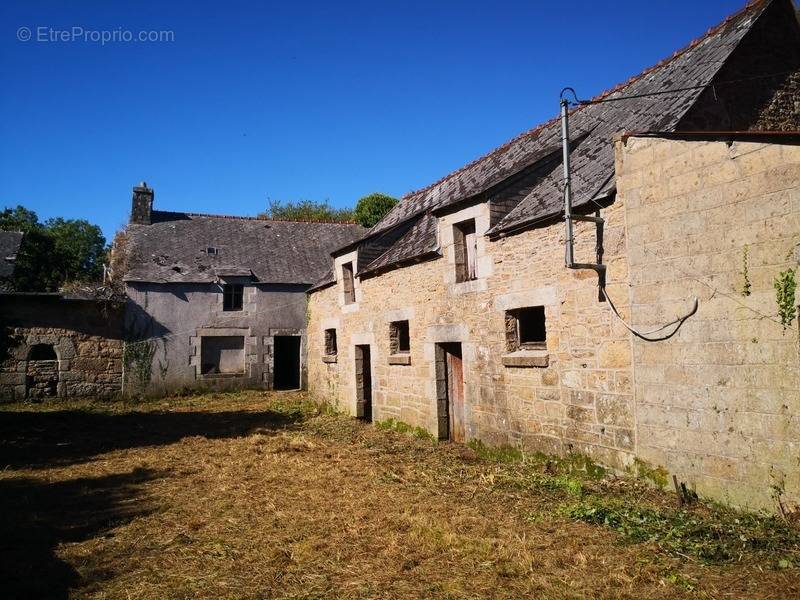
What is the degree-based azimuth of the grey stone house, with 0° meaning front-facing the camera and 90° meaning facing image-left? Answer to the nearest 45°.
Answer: approximately 0°

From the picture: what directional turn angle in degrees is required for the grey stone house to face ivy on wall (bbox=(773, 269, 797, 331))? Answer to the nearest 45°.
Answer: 0° — it already faces it

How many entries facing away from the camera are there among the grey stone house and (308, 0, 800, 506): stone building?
0

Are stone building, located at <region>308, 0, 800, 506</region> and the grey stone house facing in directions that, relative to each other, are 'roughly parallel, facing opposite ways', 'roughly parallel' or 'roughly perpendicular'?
roughly perpendicular

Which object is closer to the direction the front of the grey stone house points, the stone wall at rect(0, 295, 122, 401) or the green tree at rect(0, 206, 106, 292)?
the stone wall

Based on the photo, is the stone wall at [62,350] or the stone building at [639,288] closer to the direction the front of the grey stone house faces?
the stone building

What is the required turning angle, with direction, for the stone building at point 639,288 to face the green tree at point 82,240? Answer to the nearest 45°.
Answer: approximately 90° to its right

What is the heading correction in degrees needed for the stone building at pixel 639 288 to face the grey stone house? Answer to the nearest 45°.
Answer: approximately 90° to its right

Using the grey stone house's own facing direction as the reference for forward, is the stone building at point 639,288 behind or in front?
in front

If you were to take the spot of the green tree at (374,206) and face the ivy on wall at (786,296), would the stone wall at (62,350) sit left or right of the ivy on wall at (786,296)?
right

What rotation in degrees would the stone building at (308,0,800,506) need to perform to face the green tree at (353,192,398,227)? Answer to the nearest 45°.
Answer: approximately 90° to its right

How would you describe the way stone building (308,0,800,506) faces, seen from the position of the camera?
facing the viewer and to the left of the viewer

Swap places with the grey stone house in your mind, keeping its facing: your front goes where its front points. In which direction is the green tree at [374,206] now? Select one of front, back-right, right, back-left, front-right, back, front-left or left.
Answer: back-left

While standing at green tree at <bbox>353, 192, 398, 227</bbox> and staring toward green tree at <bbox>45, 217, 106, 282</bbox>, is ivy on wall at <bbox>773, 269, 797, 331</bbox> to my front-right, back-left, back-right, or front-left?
back-left
